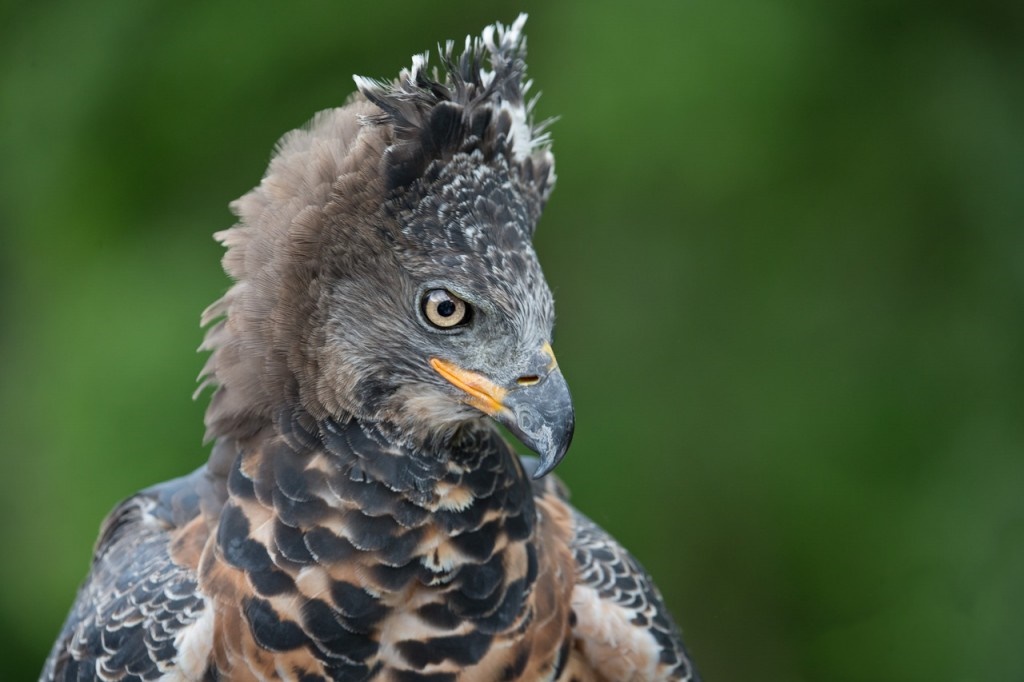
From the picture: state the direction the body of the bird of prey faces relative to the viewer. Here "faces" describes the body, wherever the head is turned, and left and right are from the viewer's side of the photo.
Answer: facing the viewer and to the right of the viewer
